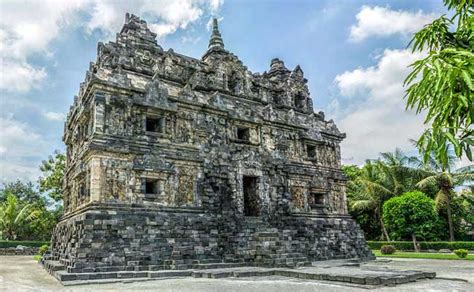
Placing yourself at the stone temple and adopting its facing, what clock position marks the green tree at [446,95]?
The green tree is roughly at 1 o'clock from the stone temple.

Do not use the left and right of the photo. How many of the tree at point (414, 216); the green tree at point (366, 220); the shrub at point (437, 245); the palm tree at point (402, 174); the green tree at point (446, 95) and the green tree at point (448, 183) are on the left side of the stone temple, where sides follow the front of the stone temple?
5

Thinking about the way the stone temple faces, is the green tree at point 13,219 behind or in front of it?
behind

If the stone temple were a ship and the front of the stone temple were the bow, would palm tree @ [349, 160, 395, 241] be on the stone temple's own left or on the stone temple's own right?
on the stone temple's own left

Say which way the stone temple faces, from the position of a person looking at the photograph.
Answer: facing the viewer and to the right of the viewer

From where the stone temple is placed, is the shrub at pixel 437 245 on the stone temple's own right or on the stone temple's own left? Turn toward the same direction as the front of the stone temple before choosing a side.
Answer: on the stone temple's own left

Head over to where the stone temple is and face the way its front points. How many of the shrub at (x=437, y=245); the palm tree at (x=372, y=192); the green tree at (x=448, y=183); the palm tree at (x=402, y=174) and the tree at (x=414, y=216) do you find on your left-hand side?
5

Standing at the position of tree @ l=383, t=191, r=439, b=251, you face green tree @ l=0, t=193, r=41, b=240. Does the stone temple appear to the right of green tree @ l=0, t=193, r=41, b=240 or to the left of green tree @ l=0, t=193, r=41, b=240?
left

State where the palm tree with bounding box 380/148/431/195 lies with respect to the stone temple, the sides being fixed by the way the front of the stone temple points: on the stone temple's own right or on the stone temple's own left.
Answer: on the stone temple's own left

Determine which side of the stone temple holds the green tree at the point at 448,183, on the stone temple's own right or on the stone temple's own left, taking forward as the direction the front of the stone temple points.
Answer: on the stone temple's own left

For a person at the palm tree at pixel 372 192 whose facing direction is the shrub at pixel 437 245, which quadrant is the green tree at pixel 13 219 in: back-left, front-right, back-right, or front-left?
back-right

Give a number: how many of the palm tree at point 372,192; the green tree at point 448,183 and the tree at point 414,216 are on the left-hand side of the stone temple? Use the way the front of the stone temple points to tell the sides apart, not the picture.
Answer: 3

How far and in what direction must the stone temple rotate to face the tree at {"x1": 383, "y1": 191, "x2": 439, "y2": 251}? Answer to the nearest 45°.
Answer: approximately 90° to its left
